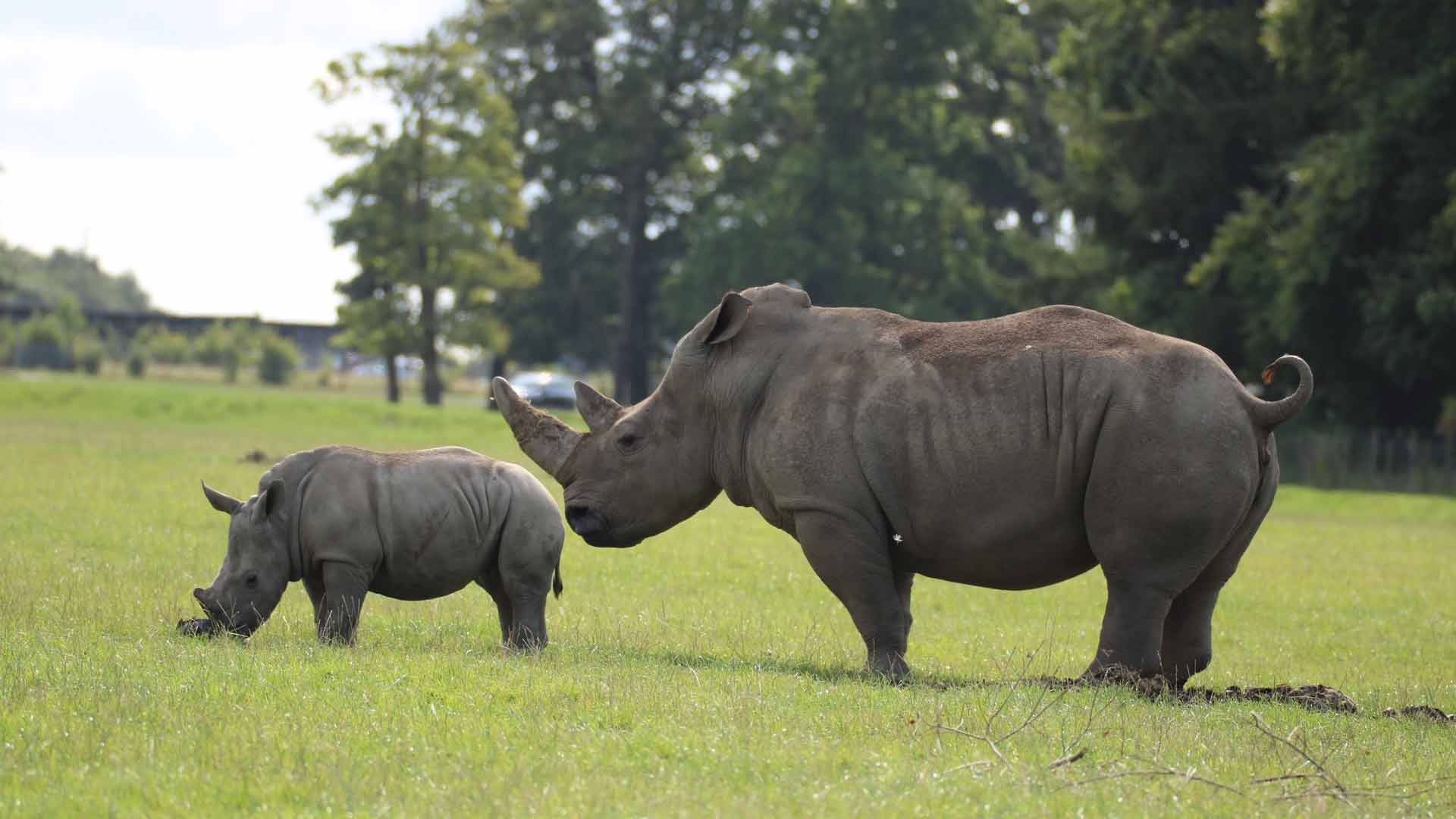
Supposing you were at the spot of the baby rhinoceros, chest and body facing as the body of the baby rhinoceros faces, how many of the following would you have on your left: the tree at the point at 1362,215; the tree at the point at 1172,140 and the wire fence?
0

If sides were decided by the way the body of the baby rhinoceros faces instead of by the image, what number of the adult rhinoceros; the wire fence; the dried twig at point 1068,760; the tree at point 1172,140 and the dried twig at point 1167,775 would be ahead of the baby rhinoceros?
0

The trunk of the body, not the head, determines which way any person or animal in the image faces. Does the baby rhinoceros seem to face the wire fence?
no

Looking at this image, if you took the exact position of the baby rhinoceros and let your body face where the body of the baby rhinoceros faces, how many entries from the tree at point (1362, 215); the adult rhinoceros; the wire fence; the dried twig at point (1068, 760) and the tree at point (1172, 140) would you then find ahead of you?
0

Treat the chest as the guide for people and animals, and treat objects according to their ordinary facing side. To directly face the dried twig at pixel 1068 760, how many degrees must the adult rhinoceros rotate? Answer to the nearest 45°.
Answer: approximately 90° to its left

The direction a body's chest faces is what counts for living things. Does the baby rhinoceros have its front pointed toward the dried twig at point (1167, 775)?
no

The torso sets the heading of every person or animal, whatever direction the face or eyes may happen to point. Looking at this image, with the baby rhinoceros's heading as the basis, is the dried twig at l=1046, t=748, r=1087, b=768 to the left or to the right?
on its left

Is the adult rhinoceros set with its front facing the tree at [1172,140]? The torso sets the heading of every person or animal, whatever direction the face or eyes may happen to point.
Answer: no

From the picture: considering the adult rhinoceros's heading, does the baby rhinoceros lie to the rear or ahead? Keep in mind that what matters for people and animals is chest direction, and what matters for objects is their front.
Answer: ahead

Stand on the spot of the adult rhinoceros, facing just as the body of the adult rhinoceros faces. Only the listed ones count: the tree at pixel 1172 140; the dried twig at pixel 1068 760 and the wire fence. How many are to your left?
1

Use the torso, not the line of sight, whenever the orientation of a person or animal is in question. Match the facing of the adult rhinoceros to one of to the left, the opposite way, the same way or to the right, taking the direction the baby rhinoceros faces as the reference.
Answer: the same way

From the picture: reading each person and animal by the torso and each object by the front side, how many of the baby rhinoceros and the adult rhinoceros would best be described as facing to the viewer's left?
2

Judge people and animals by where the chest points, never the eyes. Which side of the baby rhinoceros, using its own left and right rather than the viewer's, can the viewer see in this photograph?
left

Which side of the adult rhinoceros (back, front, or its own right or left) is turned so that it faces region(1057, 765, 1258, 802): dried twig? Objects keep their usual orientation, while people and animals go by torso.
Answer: left

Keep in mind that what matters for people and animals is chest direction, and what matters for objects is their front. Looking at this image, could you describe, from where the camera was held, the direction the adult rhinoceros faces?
facing to the left of the viewer
